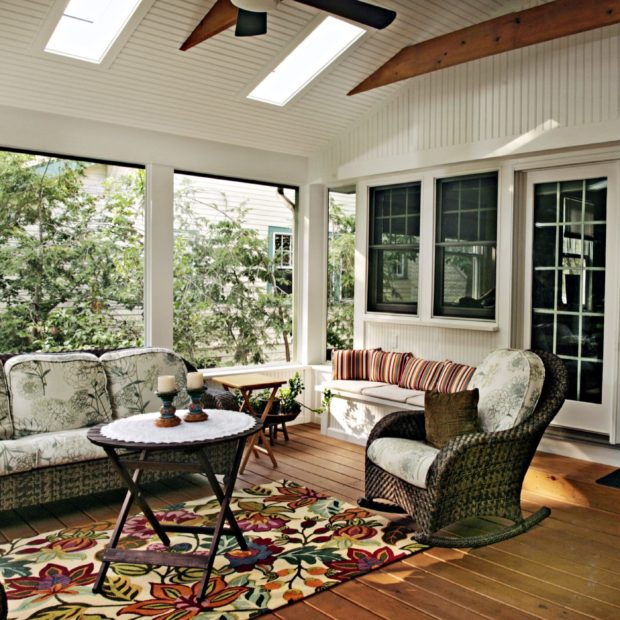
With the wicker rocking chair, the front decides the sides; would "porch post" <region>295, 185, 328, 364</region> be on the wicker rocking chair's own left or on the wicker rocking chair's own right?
on the wicker rocking chair's own right

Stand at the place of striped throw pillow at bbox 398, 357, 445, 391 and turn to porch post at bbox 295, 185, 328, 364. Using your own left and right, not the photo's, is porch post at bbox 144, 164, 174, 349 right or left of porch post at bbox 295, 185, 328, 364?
left

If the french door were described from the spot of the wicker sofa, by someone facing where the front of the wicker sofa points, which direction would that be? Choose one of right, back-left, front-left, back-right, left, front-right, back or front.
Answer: front-left

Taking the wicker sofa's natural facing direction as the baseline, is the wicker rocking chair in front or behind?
in front

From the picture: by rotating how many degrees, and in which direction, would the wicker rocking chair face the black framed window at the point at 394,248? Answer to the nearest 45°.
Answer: approximately 135° to its right

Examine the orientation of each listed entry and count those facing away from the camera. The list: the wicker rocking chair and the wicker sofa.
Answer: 0

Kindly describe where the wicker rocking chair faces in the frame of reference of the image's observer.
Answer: facing the viewer and to the left of the viewer

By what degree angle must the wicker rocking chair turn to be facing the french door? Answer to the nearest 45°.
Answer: approximately 180°

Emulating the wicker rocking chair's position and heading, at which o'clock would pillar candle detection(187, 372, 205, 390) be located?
The pillar candle is roughly at 1 o'clock from the wicker rocking chair.

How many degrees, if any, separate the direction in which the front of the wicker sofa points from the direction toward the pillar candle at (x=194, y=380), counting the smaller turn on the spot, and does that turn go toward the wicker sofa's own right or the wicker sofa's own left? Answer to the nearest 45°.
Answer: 0° — it already faces it

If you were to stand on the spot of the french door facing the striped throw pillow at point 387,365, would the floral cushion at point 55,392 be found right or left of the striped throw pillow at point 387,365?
left

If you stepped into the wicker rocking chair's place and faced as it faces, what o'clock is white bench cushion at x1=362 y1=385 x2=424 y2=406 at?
The white bench cushion is roughly at 4 o'clock from the wicker rocking chair.

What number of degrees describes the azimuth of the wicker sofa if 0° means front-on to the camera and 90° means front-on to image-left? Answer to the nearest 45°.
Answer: approximately 315°
